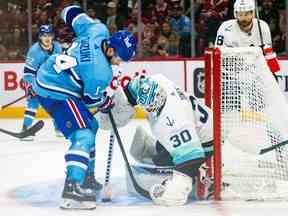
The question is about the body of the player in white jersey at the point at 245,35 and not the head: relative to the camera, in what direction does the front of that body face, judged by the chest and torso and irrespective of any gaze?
toward the camera

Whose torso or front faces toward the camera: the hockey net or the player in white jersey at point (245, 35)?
the player in white jersey

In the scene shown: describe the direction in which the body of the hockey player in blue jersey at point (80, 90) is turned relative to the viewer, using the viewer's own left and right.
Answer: facing to the right of the viewer

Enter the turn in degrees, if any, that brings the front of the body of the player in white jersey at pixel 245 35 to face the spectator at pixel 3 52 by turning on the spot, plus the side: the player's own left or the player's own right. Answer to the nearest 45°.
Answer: approximately 135° to the player's own right

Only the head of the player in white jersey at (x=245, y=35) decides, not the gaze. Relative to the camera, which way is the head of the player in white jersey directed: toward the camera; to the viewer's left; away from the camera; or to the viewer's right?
toward the camera

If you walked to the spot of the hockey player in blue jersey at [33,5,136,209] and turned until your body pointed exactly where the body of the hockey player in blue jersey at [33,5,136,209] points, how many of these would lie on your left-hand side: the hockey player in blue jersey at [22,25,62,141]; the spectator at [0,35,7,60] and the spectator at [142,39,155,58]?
3

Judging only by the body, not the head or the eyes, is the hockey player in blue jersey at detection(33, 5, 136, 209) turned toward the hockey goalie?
yes

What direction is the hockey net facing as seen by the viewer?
to the viewer's left

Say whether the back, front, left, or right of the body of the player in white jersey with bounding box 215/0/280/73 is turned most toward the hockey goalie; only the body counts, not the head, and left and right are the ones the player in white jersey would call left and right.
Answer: front

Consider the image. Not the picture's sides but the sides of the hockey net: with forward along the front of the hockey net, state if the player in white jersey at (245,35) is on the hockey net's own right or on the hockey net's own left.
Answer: on the hockey net's own right

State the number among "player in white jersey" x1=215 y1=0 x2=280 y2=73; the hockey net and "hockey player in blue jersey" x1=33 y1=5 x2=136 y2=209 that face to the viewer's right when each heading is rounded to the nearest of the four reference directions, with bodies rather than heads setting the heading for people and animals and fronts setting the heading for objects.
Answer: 1

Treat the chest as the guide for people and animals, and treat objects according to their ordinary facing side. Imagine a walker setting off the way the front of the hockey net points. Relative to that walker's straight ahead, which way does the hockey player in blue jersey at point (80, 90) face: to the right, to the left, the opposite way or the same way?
the opposite way

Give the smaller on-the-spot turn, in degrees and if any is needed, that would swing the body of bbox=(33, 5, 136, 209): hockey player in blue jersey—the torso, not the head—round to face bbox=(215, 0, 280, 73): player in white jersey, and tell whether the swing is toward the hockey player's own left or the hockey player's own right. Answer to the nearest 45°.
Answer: approximately 45° to the hockey player's own left

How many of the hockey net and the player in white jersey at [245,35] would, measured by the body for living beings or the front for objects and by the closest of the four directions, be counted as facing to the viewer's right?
0

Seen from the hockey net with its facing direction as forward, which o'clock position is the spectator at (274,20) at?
The spectator is roughly at 3 o'clock from the hockey net.
